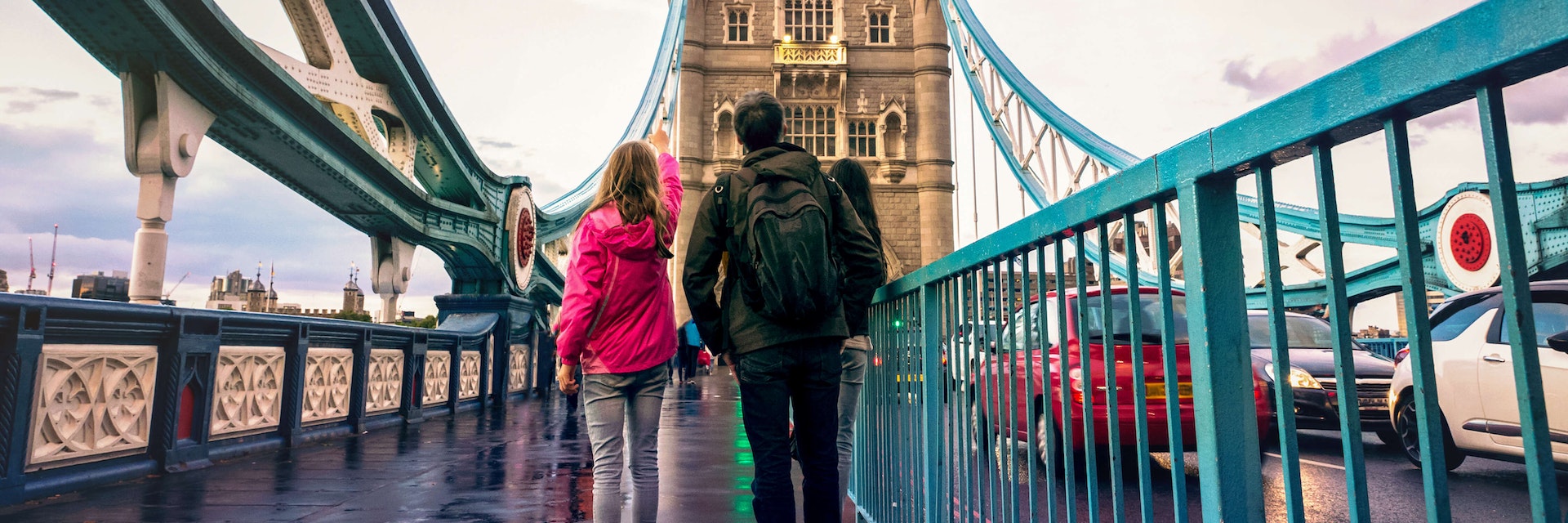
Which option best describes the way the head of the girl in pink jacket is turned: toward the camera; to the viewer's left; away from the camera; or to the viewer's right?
away from the camera

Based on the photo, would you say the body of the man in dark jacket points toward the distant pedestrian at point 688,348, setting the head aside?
yes

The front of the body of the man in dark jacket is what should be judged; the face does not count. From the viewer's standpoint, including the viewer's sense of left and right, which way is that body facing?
facing away from the viewer

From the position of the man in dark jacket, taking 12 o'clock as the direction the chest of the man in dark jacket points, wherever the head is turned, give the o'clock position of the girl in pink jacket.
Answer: The girl in pink jacket is roughly at 10 o'clock from the man in dark jacket.

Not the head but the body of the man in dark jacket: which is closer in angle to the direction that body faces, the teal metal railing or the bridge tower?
the bridge tower

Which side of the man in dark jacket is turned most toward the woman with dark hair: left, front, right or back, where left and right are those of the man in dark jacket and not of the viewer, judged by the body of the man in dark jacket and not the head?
front

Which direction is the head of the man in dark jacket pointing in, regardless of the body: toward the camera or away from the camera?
away from the camera

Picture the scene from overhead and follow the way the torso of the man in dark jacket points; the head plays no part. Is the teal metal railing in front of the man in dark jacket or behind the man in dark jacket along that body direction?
behind

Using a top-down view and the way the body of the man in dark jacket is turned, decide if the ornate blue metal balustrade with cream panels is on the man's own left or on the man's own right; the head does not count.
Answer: on the man's own left

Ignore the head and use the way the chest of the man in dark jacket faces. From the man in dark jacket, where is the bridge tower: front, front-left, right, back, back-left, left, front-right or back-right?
front

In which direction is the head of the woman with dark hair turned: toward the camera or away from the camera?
away from the camera

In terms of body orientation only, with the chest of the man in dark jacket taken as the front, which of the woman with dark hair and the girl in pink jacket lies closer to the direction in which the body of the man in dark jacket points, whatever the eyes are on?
the woman with dark hair
